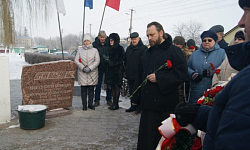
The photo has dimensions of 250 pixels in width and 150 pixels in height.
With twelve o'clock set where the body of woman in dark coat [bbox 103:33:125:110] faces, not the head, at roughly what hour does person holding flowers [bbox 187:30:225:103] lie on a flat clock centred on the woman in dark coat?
The person holding flowers is roughly at 8 o'clock from the woman in dark coat.

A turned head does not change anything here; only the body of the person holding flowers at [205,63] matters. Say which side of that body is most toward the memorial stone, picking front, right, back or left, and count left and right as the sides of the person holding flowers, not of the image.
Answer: right

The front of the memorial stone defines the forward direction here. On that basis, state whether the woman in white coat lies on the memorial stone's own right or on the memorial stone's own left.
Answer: on the memorial stone's own left

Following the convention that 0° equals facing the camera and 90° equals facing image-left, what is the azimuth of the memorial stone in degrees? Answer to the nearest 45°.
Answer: approximately 0°

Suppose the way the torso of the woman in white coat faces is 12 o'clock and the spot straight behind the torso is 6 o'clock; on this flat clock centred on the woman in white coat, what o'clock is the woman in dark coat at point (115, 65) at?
The woman in dark coat is roughly at 9 o'clock from the woman in white coat.

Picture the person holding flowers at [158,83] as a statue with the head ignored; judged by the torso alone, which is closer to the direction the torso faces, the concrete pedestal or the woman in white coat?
the concrete pedestal
